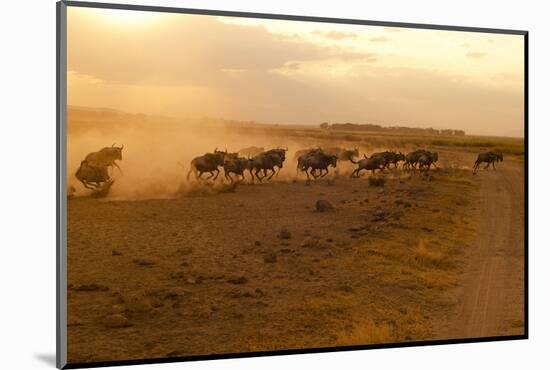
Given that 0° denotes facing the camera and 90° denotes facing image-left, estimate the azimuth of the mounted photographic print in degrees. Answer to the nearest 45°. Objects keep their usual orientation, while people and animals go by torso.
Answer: approximately 315°
